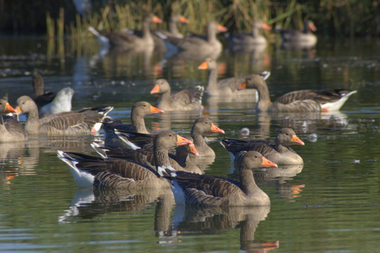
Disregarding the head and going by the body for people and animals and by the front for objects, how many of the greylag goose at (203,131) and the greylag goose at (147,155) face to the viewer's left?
0

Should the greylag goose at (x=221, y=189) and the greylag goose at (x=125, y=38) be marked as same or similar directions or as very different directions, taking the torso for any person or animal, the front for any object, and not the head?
same or similar directions

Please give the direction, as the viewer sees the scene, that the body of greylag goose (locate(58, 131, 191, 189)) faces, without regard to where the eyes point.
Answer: to the viewer's right

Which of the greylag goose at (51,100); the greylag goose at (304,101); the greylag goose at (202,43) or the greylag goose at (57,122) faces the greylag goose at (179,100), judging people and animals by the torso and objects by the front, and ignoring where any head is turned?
the greylag goose at (304,101)

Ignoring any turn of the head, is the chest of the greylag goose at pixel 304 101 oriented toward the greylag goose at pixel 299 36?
no

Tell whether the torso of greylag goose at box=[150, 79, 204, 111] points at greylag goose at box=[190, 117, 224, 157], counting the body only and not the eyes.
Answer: no

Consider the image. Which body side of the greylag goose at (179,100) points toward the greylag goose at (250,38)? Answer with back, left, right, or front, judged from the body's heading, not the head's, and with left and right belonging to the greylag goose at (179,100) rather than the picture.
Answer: right

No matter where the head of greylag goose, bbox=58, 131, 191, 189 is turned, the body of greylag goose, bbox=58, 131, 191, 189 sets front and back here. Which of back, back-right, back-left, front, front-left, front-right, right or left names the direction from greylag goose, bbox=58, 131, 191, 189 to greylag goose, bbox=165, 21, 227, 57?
left

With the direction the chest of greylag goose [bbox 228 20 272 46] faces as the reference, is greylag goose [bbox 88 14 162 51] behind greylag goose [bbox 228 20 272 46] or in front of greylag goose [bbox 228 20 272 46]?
behind

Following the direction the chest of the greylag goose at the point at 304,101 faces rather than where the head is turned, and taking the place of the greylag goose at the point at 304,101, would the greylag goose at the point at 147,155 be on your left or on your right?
on your left

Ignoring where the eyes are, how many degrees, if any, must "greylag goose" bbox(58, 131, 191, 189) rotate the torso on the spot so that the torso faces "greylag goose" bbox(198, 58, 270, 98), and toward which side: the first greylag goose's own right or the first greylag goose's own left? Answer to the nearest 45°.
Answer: approximately 90° to the first greylag goose's own left

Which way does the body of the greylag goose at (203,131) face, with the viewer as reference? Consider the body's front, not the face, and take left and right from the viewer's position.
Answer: facing to the right of the viewer

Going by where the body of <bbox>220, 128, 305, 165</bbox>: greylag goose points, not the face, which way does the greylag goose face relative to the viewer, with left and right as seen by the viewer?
facing to the right of the viewer

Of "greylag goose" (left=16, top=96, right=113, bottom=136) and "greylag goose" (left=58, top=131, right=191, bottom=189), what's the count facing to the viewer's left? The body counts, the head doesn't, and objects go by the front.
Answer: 1

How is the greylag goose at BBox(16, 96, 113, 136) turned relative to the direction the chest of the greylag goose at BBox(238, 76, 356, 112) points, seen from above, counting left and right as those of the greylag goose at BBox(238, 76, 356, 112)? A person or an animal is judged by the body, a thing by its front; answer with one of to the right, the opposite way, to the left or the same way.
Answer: the same way

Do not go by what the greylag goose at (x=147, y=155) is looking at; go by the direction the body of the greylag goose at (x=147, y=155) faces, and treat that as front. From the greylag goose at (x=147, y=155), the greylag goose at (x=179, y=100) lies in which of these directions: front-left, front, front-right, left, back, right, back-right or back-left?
left

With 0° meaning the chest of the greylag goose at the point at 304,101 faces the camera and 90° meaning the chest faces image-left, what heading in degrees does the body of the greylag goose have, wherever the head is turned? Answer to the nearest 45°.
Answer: approximately 90°

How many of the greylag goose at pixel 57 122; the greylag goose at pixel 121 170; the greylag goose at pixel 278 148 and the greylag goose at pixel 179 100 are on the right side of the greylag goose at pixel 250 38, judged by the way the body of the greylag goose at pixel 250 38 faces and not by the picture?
4

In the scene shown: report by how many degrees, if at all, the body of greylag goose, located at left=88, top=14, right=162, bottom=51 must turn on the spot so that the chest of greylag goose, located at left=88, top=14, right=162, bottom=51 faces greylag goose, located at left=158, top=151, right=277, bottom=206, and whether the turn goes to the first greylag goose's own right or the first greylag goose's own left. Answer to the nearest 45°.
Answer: approximately 90° to the first greylag goose's own right

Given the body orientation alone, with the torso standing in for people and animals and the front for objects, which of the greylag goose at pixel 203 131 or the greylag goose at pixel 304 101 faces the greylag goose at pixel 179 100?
the greylag goose at pixel 304 101

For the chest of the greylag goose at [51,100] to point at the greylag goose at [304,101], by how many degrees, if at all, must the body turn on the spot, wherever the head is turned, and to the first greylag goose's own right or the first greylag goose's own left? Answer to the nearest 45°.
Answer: approximately 135° to the first greylag goose's own right

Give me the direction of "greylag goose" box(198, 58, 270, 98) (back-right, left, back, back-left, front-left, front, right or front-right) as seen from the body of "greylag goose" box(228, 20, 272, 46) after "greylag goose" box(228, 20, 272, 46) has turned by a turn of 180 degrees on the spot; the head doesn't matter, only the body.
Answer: left

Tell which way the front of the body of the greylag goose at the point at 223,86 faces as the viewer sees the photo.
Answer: to the viewer's left
